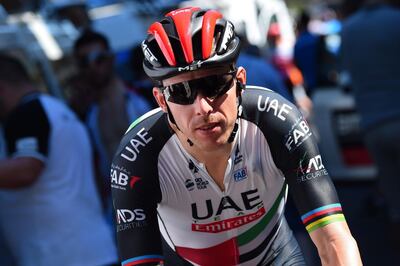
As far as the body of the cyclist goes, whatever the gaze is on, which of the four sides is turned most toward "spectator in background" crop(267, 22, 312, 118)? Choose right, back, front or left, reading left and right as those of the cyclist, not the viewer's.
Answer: back

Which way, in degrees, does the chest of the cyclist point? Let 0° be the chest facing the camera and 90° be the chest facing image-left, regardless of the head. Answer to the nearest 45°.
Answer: approximately 0°

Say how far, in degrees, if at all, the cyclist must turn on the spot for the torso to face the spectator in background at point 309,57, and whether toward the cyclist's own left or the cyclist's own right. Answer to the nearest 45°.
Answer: approximately 180°

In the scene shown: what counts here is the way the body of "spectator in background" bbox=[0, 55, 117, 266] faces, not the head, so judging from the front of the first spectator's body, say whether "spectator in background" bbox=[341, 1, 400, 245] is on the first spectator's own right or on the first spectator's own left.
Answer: on the first spectator's own right
